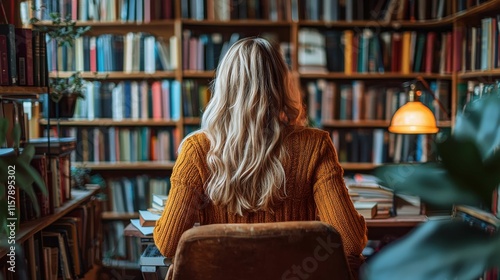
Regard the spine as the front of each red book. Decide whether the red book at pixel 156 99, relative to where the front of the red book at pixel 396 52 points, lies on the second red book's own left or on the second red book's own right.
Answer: on the second red book's own right

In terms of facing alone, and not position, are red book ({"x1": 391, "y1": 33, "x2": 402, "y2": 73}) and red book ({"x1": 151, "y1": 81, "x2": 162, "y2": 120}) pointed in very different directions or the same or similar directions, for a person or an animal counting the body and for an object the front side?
same or similar directions

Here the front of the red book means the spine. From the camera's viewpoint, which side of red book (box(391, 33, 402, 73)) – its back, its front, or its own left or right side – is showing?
front

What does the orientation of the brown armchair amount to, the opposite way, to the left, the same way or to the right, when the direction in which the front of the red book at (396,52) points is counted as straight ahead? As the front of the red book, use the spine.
the opposite way

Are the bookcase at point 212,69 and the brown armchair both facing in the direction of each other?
yes

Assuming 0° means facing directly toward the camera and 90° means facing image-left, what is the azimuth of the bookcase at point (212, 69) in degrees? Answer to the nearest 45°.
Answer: approximately 0°

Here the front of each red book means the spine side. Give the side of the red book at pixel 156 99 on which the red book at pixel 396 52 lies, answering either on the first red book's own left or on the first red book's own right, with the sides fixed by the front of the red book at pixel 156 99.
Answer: on the first red book's own left

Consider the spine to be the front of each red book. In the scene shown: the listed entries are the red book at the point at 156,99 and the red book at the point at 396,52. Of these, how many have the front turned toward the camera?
2

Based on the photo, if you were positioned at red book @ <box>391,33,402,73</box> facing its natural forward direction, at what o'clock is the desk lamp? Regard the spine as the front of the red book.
The desk lamp is roughly at 12 o'clock from the red book.

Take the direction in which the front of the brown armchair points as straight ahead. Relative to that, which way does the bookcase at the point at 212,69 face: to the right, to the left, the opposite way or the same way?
the opposite way

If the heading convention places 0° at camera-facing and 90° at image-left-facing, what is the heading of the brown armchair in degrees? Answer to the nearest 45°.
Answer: approximately 180°

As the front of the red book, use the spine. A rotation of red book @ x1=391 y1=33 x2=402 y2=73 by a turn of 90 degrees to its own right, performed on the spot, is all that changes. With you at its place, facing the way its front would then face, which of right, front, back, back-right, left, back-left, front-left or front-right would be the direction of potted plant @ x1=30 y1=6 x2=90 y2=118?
front-left

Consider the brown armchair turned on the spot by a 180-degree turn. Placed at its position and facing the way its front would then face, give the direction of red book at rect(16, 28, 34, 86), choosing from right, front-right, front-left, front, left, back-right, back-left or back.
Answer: back-right

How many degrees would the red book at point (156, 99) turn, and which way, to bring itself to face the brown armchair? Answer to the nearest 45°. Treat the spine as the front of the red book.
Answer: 0° — it already faces it

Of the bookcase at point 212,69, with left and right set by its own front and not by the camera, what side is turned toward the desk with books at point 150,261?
front

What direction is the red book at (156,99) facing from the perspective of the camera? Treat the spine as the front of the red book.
toward the camera

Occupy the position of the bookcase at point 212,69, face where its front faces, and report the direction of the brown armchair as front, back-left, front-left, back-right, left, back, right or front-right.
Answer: front
